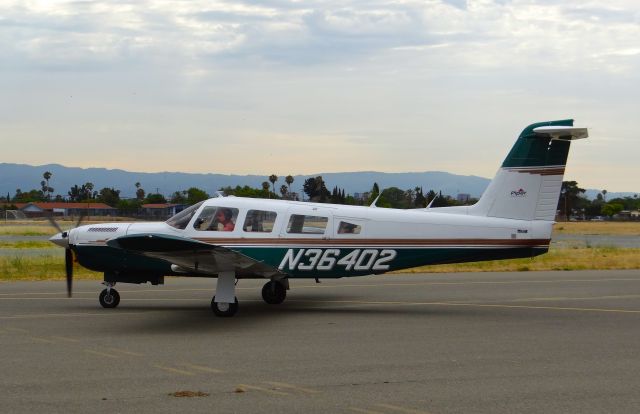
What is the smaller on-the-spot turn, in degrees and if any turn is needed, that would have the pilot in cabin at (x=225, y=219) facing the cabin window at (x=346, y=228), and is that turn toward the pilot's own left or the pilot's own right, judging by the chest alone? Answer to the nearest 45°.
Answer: approximately 180°

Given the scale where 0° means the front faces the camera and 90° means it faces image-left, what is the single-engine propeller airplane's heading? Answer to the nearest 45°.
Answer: approximately 90°

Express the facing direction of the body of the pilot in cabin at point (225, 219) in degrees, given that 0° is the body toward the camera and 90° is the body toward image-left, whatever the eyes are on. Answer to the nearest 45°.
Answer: approximately 90°
